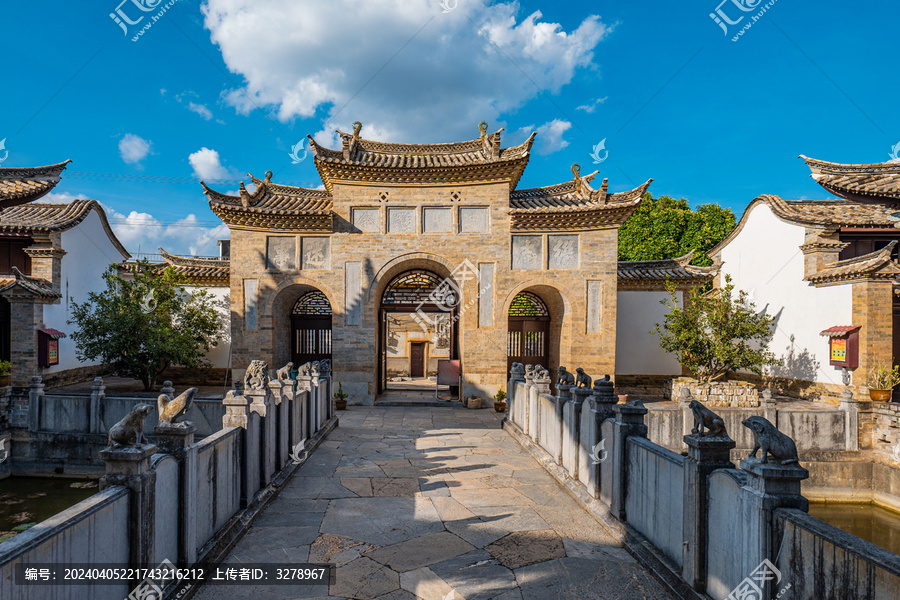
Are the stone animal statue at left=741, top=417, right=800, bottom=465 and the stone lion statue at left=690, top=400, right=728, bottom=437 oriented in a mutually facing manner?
no

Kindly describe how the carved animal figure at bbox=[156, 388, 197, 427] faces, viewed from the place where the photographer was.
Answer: facing to the right of the viewer

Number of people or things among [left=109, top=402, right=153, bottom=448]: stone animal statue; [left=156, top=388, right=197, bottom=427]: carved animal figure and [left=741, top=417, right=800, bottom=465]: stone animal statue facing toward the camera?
0

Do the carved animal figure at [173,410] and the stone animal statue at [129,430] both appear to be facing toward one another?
no

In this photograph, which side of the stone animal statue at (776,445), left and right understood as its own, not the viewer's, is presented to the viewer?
left

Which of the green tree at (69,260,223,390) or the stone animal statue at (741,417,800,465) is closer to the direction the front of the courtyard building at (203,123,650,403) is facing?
the stone animal statue

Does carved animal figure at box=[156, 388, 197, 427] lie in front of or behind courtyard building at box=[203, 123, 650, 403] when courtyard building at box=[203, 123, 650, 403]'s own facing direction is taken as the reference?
in front

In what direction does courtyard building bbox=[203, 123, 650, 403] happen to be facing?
toward the camera

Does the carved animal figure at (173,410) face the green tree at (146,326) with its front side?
no

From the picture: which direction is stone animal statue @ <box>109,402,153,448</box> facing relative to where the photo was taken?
to the viewer's right

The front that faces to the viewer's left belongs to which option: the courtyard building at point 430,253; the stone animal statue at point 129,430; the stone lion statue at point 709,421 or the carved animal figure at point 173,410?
the stone lion statue at point 709,421

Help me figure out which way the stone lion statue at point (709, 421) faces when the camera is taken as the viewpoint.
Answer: facing to the left of the viewer
